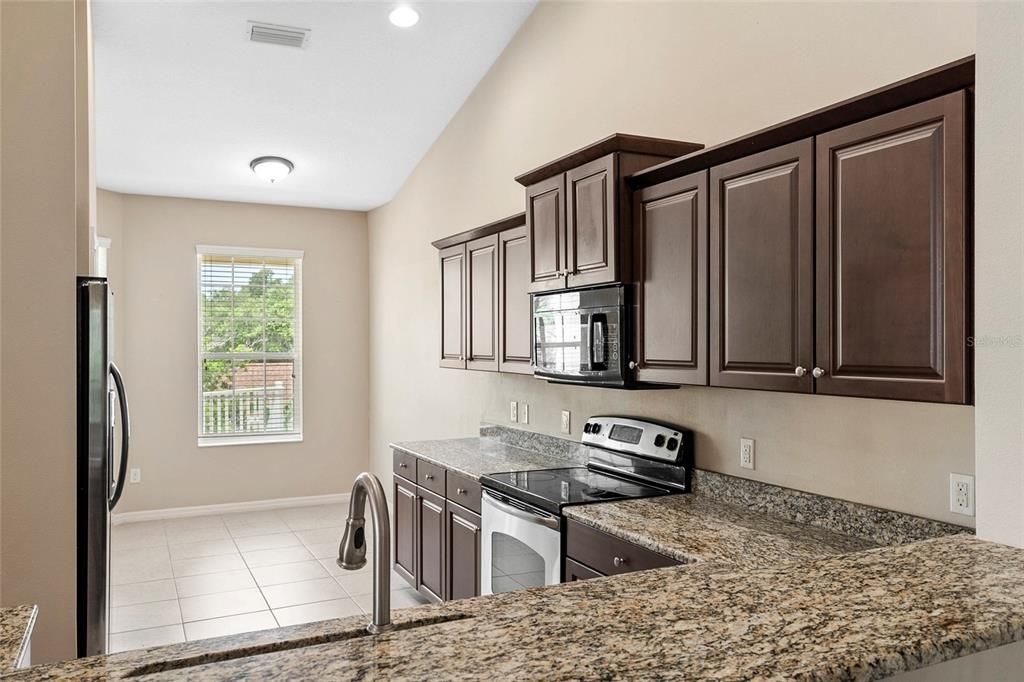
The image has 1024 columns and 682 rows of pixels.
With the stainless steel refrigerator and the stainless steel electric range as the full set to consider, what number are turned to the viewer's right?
1

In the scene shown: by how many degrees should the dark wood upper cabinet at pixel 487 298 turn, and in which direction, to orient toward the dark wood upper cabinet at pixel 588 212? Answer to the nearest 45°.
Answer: approximately 45° to its left

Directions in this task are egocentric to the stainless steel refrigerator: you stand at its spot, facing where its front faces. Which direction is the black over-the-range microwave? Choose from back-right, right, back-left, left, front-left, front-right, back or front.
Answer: front

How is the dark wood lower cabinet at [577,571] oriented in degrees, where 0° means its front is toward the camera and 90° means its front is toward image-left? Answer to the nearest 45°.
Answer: approximately 45°

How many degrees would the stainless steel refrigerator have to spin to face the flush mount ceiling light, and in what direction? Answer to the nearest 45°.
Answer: approximately 90° to its left

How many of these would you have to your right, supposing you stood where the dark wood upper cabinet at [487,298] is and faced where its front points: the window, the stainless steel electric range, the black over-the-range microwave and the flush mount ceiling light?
2

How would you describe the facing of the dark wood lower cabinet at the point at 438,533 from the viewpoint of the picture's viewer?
facing the viewer and to the left of the viewer

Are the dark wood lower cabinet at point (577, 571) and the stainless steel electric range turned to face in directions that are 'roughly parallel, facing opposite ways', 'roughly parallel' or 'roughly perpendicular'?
roughly parallel

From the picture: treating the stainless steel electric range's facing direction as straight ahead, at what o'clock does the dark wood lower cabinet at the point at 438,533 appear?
The dark wood lower cabinet is roughly at 3 o'clock from the stainless steel electric range.

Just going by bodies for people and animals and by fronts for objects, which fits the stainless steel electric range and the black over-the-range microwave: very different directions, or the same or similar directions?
same or similar directions

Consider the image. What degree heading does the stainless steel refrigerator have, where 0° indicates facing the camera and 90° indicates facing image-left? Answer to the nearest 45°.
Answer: approximately 270°
